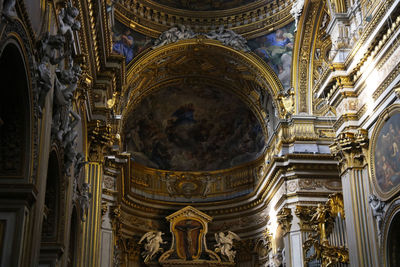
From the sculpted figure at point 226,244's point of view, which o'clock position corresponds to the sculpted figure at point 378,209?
the sculpted figure at point 378,209 is roughly at 10 o'clock from the sculpted figure at point 226,244.

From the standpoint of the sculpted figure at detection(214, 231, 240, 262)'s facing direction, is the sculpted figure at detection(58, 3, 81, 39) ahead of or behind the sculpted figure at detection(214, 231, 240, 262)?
ahead

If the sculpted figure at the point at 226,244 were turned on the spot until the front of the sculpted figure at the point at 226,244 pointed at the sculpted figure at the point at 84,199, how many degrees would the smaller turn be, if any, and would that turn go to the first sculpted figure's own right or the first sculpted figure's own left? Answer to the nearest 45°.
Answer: approximately 45° to the first sculpted figure's own left

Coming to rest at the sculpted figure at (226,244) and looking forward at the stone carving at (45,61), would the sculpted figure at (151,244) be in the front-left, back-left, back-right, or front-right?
front-right

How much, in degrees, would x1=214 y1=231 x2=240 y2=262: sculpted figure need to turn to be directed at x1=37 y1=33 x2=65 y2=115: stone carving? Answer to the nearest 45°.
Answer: approximately 45° to its left

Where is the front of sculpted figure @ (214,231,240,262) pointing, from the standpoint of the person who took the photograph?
facing the viewer and to the left of the viewer

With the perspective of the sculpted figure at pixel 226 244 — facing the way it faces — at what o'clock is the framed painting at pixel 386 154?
The framed painting is roughly at 10 o'clock from the sculpted figure.

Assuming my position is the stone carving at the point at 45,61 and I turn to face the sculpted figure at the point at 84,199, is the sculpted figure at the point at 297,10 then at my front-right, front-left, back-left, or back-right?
front-right

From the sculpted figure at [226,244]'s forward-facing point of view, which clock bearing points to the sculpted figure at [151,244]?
the sculpted figure at [151,244] is roughly at 1 o'clock from the sculpted figure at [226,244].
